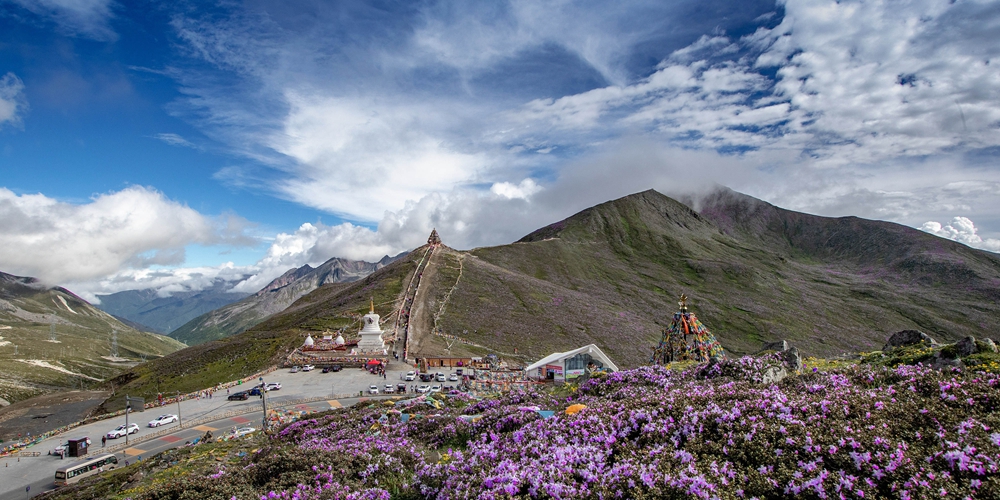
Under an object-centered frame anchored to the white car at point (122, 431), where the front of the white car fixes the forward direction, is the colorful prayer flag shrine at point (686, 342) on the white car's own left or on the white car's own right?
on the white car's own left

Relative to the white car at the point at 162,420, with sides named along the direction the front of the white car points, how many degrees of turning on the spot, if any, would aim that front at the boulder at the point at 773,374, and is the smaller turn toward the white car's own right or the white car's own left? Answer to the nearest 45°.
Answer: approximately 45° to the white car's own left

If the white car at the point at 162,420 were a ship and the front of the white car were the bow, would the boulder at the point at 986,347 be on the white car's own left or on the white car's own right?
on the white car's own left

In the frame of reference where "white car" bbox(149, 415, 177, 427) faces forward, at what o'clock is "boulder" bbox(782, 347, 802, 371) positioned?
The boulder is roughly at 10 o'clock from the white car.
